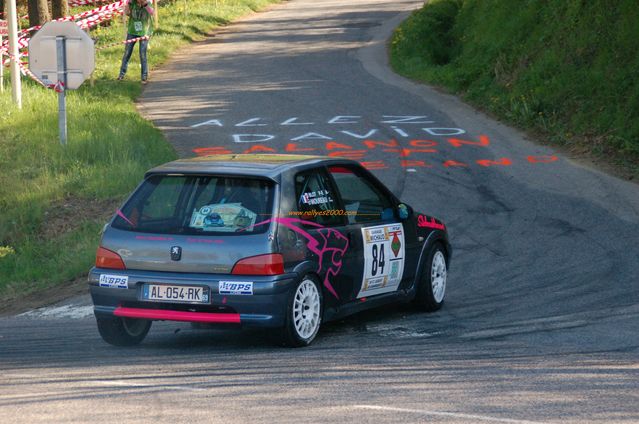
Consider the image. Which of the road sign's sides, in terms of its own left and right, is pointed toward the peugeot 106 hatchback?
back

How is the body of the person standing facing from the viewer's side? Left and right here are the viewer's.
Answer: facing the viewer

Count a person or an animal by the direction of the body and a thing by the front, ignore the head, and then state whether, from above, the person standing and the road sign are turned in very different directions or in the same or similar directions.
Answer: very different directions

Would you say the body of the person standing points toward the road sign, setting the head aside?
yes

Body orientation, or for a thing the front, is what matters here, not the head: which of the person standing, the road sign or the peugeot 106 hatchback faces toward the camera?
the person standing

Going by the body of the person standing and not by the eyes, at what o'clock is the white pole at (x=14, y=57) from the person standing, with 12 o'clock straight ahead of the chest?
The white pole is roughly at 1 o'clock from the person standing.

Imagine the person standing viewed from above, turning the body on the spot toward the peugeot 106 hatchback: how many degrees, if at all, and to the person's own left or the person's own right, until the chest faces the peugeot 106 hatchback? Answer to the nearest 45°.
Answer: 0° — they already face it

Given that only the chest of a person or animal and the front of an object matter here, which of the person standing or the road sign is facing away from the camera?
the road sign

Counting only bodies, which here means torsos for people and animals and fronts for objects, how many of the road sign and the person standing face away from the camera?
1

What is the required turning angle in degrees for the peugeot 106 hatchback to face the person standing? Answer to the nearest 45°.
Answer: approximately 45° to its left

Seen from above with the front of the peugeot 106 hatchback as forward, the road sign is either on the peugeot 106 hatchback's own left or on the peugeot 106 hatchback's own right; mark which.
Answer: on the peugeot 106 hatchback's own left

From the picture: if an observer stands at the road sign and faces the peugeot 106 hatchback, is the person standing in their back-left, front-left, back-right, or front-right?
back-left

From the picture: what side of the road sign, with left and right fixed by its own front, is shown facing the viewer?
back

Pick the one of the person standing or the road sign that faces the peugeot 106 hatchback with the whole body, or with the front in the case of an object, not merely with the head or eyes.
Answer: the person standing
